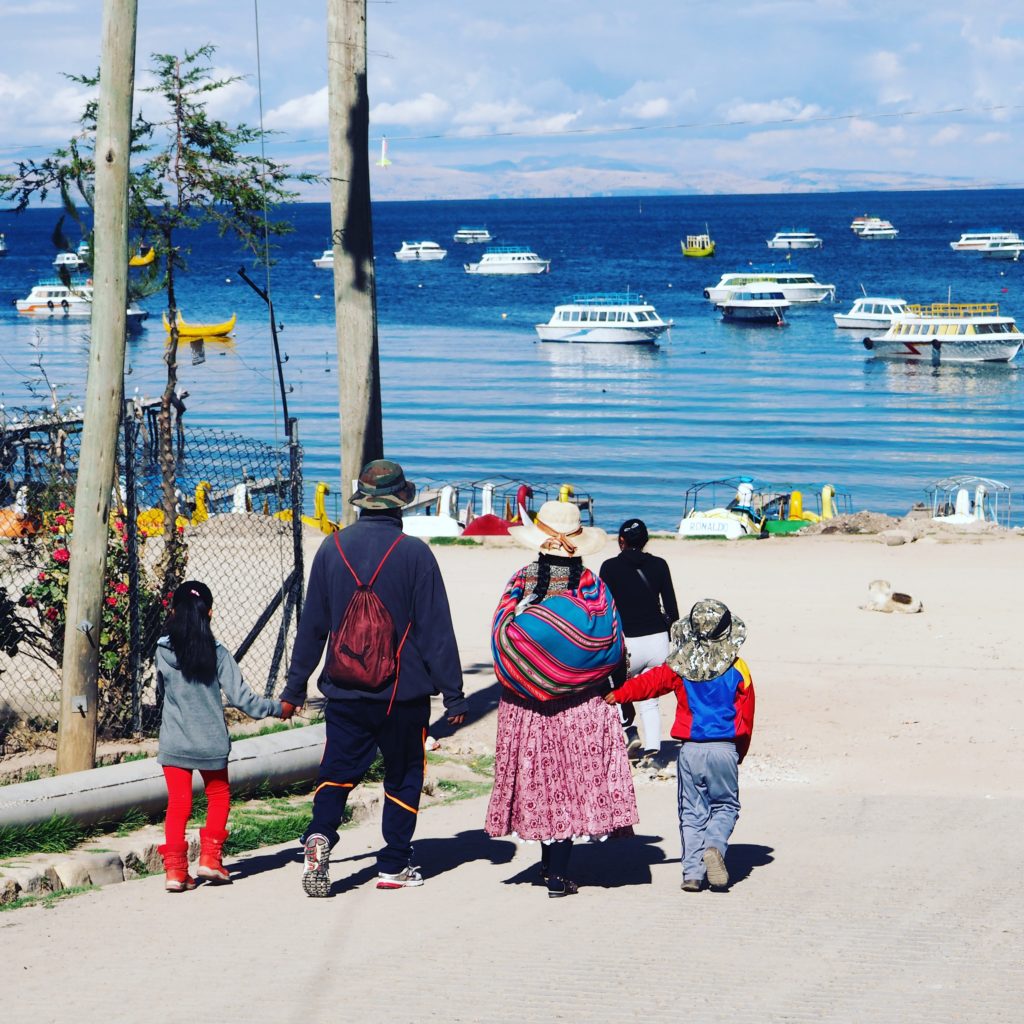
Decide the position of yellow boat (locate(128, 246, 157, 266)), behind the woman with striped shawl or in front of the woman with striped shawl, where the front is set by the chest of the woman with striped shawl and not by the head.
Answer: in front

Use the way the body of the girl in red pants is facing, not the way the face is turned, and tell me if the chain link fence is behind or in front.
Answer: in front

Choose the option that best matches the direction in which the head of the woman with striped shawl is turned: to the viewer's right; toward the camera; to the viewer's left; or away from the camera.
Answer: away from the camera

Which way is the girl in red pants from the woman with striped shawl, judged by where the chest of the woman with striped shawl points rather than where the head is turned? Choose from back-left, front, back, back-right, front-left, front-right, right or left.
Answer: left

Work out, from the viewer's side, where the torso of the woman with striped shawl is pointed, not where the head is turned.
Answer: away from the camera

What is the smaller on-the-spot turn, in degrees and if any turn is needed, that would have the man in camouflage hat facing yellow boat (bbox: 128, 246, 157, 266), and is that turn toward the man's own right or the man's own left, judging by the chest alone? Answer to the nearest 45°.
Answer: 0° — they already face it

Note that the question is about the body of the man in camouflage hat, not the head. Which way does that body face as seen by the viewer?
away from the camera

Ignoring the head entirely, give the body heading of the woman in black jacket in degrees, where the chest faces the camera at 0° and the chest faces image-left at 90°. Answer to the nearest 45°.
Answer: approximately 180°

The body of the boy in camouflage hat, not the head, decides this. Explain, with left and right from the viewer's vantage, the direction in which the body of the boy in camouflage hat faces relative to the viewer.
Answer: facing away from the viewer

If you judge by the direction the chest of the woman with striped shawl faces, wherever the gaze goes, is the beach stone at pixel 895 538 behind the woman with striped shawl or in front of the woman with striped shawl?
in front

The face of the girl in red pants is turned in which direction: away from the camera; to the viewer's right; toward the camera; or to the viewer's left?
away from the camera

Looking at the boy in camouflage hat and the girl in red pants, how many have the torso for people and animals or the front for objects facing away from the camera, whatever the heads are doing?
2

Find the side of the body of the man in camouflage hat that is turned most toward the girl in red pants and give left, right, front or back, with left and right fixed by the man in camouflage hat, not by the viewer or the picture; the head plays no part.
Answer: left

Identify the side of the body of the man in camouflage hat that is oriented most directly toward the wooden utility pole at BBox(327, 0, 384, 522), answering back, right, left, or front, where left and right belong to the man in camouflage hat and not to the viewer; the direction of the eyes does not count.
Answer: front

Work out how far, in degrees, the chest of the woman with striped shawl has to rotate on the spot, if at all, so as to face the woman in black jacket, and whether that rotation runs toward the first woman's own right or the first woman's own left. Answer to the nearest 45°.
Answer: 0° — they already face them

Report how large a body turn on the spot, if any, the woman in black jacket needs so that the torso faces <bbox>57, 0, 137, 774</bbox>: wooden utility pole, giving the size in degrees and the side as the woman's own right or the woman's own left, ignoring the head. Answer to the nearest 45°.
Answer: approximately 135° to the woman's own left

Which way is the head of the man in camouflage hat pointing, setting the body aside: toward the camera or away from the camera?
away from the camera

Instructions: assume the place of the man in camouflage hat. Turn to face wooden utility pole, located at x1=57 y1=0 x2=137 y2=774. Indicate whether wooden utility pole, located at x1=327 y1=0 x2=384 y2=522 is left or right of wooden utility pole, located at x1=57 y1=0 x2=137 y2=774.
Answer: right
